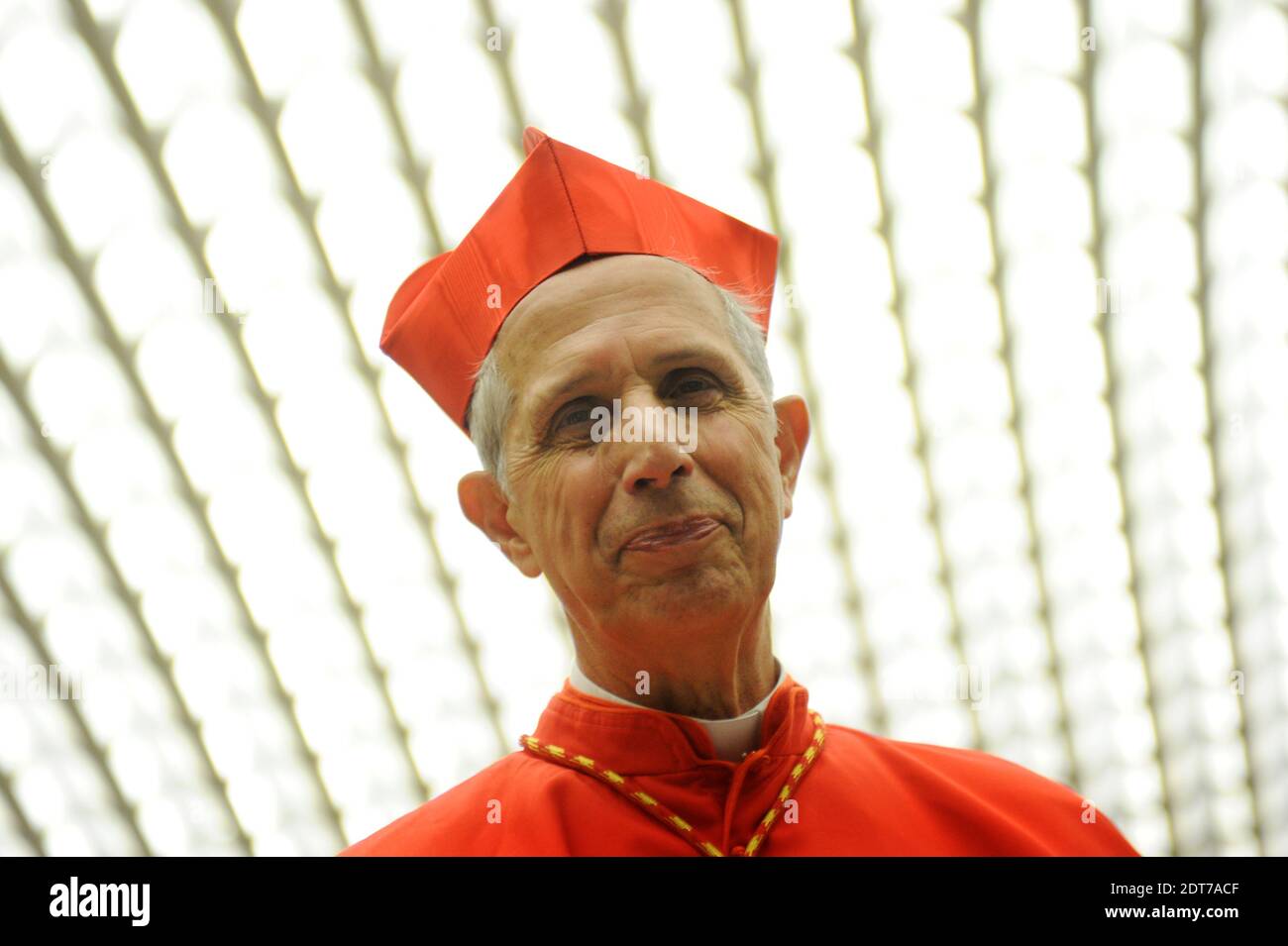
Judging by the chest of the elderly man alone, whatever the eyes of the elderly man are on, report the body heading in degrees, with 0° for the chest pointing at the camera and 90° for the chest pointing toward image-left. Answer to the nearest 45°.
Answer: approximately 0°
